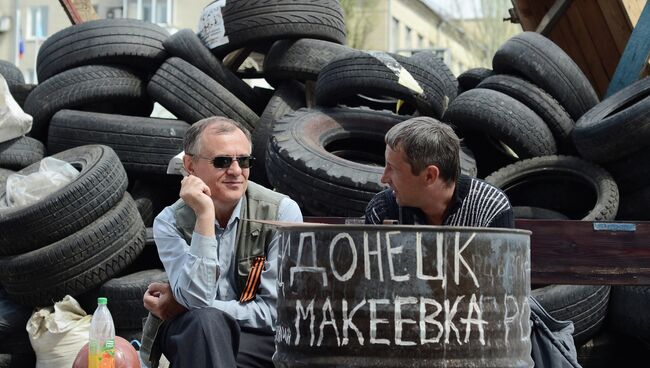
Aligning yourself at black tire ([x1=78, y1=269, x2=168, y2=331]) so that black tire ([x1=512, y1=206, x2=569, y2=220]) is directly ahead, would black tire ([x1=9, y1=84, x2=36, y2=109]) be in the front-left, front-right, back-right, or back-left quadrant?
back-left

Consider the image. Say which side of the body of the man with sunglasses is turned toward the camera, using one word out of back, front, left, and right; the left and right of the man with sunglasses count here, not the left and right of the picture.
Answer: front

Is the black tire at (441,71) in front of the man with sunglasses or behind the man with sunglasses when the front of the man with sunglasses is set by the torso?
behind

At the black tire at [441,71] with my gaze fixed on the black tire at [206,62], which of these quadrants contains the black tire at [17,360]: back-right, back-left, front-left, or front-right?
front-left

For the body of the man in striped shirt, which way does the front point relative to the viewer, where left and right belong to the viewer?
facing the viewer and to the left of the viewer

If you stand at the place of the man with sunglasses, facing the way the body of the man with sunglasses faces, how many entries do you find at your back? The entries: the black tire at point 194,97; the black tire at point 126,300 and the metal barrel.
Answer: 2

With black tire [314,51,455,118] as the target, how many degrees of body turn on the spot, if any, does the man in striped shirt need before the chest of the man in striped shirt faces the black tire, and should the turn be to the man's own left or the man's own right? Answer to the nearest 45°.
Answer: approximately 135° to the man's own right

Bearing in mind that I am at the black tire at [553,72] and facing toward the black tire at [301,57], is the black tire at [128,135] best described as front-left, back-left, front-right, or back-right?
front-left

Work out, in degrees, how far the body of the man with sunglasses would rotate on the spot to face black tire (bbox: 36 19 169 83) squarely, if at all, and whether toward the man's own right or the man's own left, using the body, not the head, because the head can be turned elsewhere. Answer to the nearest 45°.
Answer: approximately 180°

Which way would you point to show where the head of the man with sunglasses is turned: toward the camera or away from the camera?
toward the camera

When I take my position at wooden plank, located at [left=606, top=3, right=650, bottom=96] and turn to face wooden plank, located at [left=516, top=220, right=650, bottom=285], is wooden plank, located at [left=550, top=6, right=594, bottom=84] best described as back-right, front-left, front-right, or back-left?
back-right

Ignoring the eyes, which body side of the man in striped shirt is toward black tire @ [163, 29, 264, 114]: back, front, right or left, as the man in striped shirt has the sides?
right

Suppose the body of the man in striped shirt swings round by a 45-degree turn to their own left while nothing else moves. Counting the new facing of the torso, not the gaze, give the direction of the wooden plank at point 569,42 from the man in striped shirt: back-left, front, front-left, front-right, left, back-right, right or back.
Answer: back

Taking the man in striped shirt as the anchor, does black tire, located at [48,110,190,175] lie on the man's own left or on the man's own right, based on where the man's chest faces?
on the man's own right
